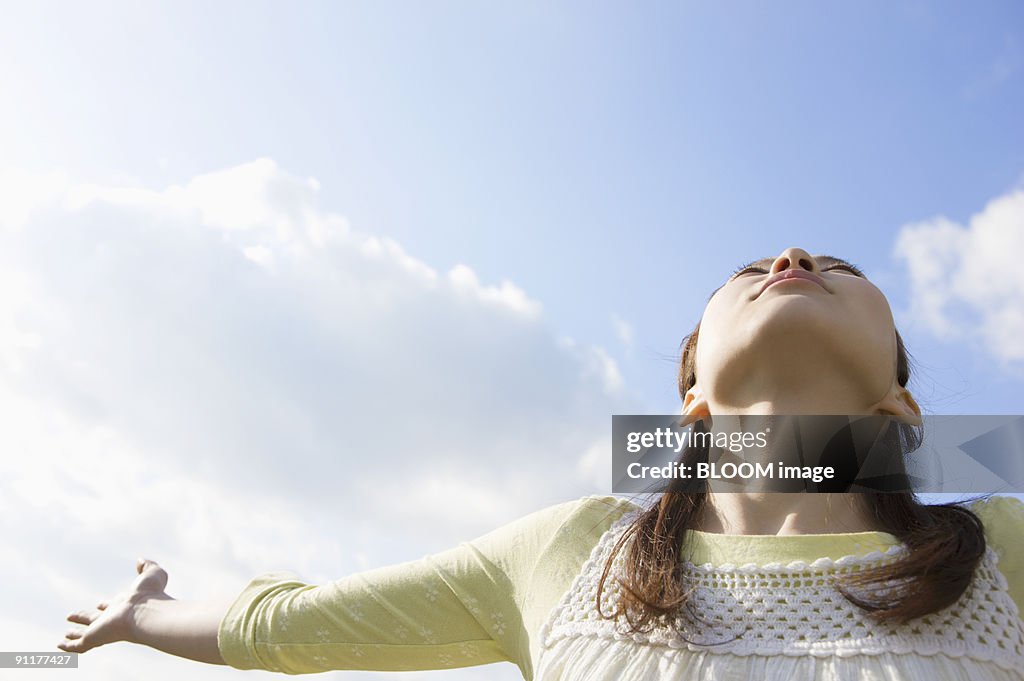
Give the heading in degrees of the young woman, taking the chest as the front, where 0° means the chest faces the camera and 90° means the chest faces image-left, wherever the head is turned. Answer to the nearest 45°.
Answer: approximately 0°
